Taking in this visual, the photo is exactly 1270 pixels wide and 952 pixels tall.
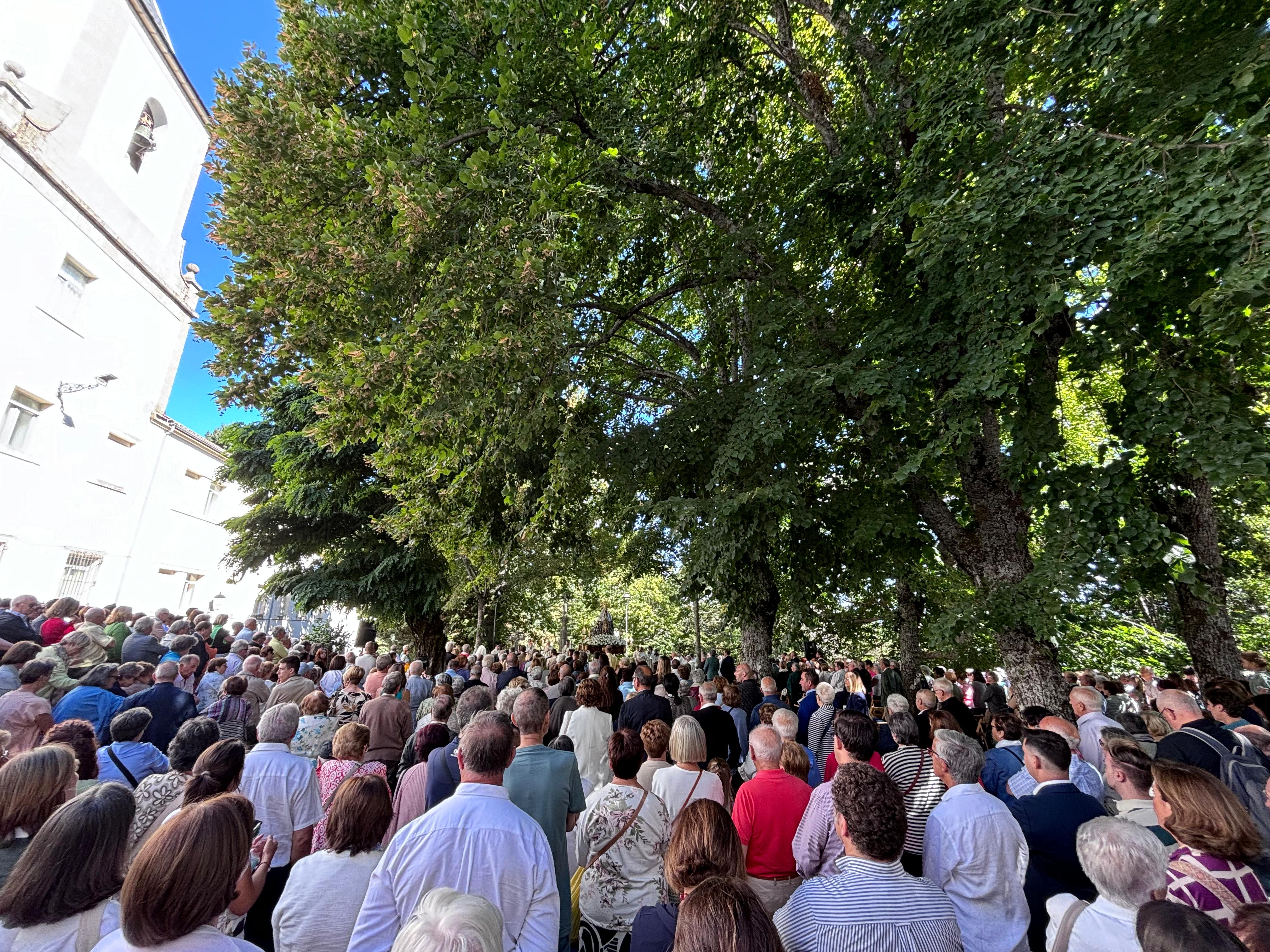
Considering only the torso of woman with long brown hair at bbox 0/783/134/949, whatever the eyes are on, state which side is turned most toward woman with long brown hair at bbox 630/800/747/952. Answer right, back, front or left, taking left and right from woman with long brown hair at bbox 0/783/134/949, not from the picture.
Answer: right

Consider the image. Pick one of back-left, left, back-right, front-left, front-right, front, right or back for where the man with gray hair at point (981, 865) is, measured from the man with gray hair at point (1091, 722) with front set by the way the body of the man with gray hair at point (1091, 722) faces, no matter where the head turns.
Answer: back-left

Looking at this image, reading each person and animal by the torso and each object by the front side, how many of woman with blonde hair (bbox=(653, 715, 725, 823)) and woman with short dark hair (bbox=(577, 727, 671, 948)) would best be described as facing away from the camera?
2

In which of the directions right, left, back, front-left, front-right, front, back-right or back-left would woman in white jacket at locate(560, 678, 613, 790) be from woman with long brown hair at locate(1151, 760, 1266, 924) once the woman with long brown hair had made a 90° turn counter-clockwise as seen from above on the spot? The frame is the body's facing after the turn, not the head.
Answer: front-right

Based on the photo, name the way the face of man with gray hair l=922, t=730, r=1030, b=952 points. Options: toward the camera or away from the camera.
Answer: away from the camera

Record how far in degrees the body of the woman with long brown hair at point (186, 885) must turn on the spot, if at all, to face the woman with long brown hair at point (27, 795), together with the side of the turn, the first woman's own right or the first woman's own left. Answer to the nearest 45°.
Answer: approximately 90° to the first woman's own left

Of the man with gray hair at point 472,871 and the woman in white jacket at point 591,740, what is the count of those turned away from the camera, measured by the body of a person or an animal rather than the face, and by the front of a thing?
2

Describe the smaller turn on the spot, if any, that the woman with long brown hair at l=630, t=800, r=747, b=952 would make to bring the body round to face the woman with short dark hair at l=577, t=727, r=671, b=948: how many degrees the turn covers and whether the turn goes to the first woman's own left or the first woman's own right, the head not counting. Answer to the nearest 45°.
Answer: approximately 45° to the first woman's own left

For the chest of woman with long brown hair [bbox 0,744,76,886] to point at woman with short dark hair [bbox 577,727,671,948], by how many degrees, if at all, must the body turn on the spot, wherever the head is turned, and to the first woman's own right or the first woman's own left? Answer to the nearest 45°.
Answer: approximately 45° to the first woman's own right

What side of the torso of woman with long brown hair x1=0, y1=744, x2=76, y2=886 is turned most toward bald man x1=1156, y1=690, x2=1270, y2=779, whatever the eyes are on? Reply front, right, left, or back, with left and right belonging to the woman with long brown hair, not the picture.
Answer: right

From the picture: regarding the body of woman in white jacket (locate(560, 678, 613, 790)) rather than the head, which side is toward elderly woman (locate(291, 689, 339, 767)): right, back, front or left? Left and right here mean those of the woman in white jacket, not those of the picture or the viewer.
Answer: left

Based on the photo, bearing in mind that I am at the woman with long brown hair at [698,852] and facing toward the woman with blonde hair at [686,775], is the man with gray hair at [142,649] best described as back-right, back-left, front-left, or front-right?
front-left

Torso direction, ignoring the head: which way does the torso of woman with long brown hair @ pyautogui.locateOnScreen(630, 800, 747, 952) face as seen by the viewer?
away from the camera

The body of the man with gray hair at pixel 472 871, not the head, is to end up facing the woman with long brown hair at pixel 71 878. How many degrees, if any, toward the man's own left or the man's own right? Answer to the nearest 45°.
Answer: approximately 90° to the man's own left

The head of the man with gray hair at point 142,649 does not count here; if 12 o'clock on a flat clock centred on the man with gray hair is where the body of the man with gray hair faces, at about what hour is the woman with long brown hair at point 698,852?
The woman with long brown hair is roughly at 4 o'clock from the man with gray hair.

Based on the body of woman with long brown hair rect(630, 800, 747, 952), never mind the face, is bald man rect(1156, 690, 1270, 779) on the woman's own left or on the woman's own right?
on the woman's own right

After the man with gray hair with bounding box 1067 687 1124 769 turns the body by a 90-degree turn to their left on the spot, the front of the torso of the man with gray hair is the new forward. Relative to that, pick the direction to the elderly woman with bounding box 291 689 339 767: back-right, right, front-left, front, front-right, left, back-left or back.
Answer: front

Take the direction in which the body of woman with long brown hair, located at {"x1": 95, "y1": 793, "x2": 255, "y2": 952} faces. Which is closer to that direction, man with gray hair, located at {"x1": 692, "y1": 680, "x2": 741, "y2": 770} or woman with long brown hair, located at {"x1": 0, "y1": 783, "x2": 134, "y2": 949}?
the man with gray hair

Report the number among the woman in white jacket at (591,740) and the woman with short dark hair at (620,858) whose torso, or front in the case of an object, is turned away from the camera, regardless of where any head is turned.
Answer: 2

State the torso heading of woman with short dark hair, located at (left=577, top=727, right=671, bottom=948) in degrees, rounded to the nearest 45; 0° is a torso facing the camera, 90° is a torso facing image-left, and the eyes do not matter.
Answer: approximately 180°
